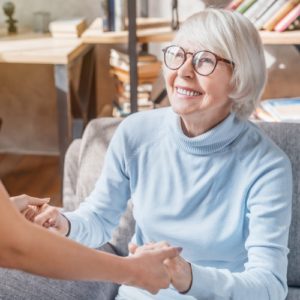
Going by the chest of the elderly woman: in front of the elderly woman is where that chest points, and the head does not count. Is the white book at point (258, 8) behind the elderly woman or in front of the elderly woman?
behind

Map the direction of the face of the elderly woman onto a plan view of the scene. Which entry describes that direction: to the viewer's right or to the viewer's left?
to the viewer's left

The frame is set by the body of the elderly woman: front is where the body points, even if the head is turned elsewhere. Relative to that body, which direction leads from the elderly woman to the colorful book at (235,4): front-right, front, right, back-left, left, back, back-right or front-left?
back-right

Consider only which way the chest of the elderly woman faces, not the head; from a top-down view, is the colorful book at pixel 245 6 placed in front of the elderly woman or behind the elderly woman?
behind

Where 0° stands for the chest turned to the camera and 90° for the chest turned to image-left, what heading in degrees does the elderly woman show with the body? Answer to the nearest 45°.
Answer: approximately 45°

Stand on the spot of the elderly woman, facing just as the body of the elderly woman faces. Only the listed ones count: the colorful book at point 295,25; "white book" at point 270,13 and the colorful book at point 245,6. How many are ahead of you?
0

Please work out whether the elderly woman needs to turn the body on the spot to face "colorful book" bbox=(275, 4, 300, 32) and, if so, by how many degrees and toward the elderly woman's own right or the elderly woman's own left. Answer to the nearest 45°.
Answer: approximately 135° to the elderly woman's own right

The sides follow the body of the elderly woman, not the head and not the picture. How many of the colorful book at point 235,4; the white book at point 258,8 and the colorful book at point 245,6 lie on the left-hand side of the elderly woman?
0

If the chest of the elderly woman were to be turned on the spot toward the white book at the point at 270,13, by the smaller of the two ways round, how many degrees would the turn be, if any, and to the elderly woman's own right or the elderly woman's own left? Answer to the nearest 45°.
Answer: approximately 135° to the elderly woman's own right
